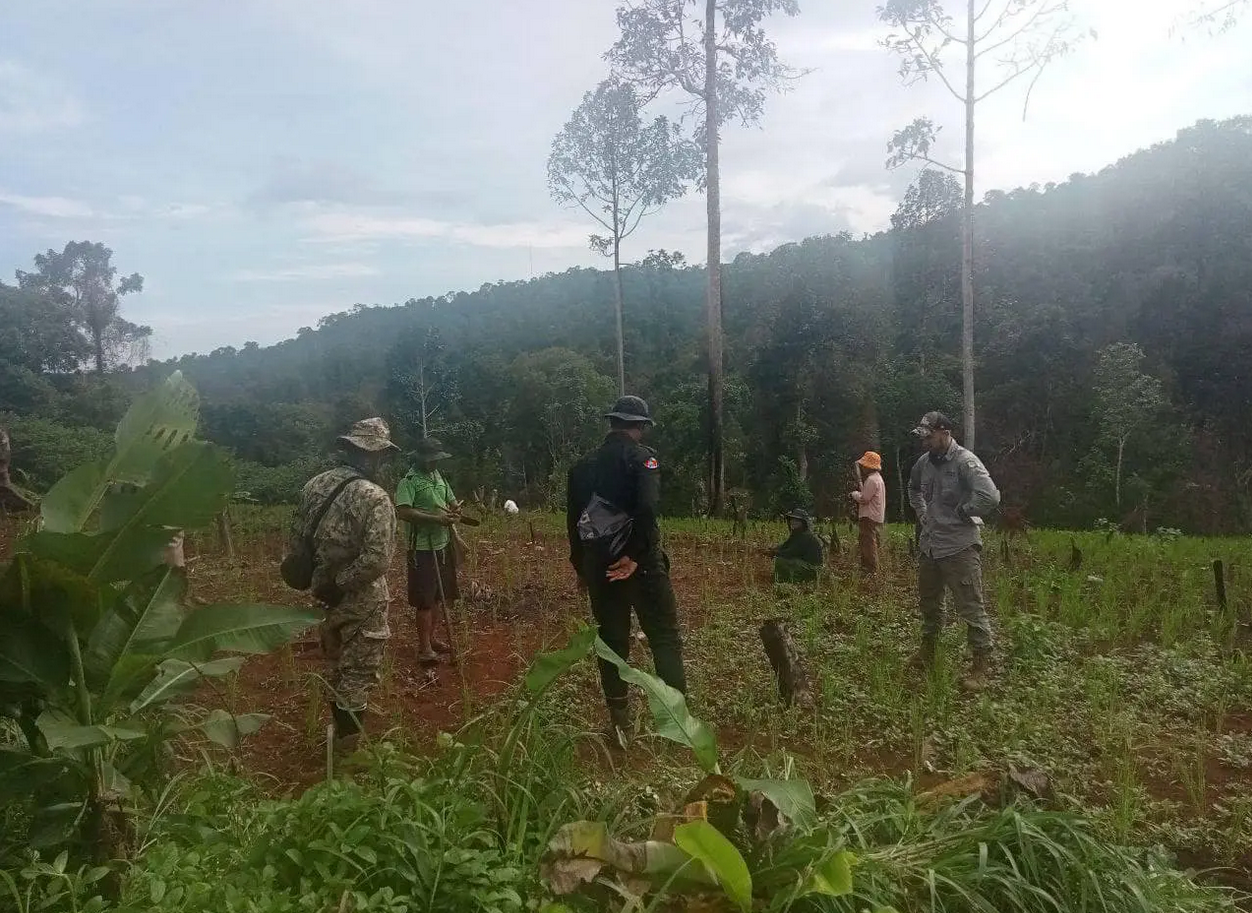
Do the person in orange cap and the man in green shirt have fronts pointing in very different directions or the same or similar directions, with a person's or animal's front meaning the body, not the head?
very different directions

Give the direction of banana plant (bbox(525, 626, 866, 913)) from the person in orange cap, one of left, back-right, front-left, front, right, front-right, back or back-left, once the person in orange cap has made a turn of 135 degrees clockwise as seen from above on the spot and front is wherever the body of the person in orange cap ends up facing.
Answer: back-right

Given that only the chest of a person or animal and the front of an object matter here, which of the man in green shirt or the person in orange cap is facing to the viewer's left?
the person in orange cap

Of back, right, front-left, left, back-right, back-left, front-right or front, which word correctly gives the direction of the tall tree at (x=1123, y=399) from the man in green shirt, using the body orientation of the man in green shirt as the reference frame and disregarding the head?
left

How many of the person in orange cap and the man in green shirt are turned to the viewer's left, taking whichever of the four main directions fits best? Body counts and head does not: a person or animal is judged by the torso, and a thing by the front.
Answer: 1

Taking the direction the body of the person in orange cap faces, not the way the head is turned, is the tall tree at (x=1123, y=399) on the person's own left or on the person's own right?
on the person's own right

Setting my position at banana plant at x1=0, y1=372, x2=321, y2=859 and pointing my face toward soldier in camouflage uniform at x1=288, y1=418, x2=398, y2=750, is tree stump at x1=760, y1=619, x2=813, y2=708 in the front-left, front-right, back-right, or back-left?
front-right

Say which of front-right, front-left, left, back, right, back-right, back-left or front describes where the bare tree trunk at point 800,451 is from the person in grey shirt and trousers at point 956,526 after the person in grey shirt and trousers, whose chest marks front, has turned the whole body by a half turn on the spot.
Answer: front-left

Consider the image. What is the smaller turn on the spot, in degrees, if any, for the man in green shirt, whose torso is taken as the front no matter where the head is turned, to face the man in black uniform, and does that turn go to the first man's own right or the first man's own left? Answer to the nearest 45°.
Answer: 0° — they already face them

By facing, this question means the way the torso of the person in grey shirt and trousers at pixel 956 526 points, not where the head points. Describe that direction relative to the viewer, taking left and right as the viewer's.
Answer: facing the viewer and to the left of the viewer

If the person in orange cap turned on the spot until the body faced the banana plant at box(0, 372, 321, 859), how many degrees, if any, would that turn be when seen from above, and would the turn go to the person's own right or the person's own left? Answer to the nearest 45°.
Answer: approximately 90° to the person's own left

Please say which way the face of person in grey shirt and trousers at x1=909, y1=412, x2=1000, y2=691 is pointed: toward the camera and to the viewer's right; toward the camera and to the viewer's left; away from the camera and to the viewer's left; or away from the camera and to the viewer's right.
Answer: toward the camera and to the viewer's left

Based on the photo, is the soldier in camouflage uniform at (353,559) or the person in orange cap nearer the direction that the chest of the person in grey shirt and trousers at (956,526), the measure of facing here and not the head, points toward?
the soldier in camouflage uniform

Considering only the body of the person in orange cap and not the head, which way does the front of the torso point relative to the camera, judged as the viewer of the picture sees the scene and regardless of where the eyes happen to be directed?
to the viewer's left
